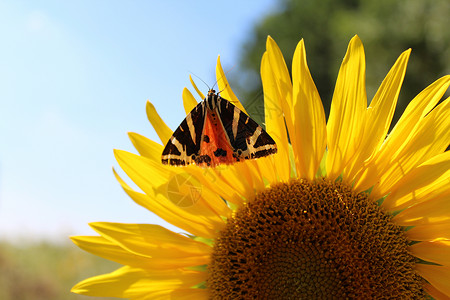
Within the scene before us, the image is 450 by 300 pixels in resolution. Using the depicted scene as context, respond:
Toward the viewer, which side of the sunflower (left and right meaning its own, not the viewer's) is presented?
front

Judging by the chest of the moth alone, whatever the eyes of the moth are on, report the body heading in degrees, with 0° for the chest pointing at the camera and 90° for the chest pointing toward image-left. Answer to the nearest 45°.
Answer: approximately 180°
